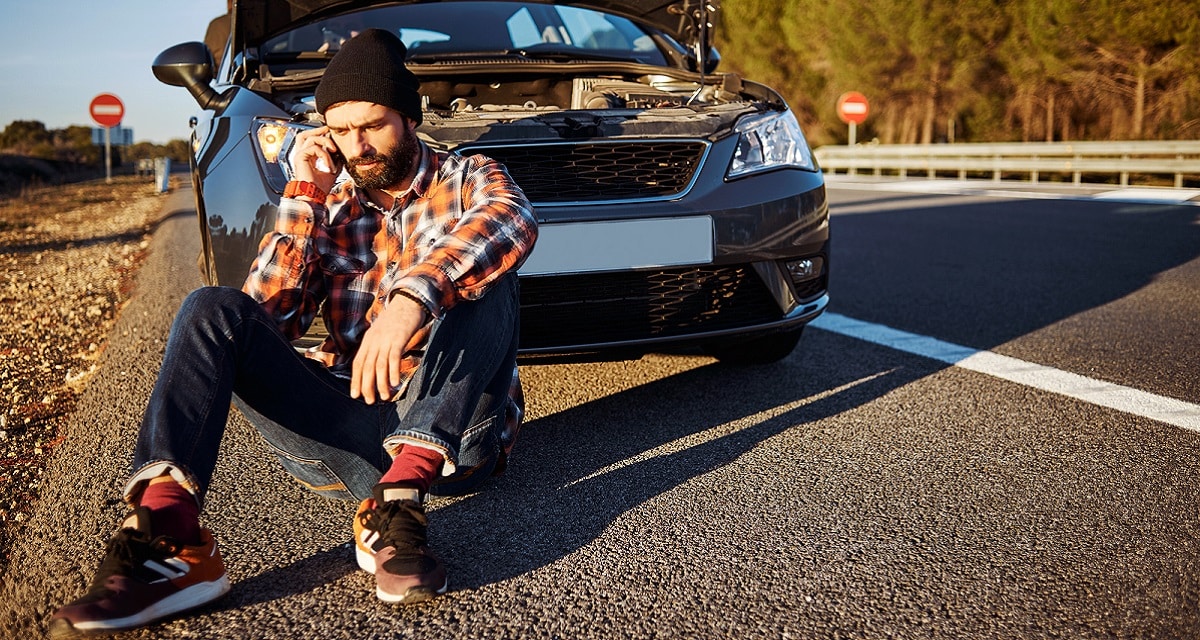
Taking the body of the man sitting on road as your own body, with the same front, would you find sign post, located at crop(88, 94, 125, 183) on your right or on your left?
on your right

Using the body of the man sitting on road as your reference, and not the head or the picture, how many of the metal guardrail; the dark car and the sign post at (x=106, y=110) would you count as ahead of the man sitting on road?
0

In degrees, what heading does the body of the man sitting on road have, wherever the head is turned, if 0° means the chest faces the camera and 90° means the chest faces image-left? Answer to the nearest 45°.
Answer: approximately 45°

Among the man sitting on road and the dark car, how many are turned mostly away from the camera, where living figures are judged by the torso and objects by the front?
0

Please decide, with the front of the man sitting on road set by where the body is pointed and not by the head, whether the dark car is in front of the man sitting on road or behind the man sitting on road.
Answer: behind

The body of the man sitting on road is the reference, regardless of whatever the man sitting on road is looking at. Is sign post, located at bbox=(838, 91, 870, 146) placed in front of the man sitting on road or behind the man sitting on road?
behind

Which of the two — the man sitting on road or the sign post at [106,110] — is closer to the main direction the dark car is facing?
the man sitting on road

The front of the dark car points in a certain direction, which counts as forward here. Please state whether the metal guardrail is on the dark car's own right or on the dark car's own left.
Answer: on the dark car's own left

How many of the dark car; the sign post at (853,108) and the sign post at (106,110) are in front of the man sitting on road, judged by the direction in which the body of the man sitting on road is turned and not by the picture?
0

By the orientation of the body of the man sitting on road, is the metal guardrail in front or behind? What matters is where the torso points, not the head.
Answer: behind

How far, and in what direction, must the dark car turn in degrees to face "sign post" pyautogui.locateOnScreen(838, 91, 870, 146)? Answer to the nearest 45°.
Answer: approximately 135° to its left

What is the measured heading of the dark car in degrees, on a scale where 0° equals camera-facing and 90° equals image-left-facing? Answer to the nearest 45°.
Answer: approximately 315°

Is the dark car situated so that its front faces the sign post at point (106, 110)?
no
